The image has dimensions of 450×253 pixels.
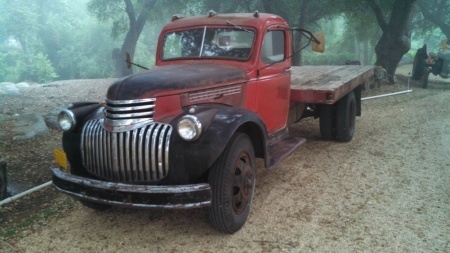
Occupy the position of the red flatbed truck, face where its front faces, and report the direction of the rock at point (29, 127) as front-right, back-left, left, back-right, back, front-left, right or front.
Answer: right

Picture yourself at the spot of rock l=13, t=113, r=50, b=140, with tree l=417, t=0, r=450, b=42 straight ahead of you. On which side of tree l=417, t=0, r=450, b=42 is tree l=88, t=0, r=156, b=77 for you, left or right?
left

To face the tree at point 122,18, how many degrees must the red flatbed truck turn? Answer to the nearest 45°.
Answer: approximately 135° to its right

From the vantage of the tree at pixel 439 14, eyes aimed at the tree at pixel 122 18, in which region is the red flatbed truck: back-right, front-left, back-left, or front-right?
front-left

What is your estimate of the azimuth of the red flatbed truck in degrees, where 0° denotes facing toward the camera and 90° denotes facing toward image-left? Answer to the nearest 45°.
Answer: approximately 45°
